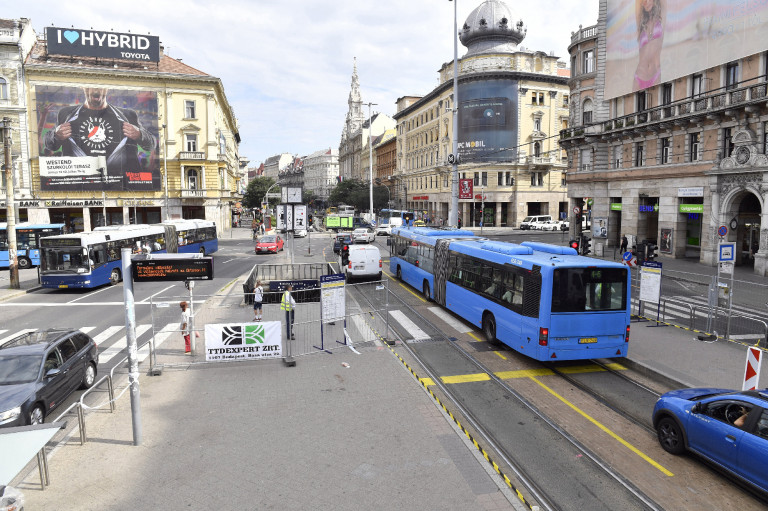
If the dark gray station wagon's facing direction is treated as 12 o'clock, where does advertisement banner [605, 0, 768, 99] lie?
The advertisement banner is roughly at 7 o'clock from the dark gray station wagon.

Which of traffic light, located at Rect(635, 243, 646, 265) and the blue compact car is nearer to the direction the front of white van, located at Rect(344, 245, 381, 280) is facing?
the traffic light

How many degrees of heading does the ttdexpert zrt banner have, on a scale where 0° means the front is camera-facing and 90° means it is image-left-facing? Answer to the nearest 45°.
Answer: approximately 0°

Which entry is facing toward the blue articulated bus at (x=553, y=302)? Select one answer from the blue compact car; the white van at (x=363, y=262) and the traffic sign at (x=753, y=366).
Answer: the blue compact car

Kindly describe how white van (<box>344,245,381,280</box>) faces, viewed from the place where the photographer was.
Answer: facing away from the viewer

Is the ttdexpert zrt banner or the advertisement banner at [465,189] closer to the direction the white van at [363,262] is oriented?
the advertisement banner

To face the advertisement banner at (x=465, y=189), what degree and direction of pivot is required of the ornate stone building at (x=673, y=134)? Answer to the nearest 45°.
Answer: approximately 45° to its right

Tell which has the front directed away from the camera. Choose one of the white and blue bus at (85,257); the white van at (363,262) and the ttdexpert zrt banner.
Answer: the white van

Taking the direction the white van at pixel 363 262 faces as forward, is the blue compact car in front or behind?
behind

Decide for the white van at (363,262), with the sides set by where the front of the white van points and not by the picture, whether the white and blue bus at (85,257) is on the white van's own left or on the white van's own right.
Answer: on the white van's own left

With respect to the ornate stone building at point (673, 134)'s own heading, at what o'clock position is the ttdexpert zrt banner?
The ttdexpert zrt banner is roughly at 11 o'clock from the ornate stone building.
